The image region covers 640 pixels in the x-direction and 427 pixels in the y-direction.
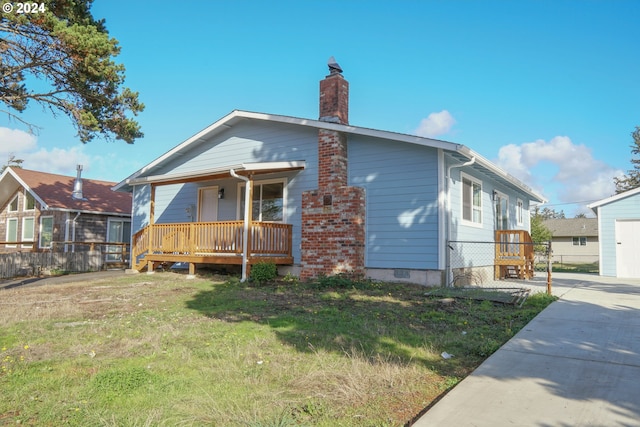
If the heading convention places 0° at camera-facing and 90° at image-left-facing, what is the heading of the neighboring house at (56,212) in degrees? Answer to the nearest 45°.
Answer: approximately 45°

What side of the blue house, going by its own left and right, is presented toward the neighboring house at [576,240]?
back

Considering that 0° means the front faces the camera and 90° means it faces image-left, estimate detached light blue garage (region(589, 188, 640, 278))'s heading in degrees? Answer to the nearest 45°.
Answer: approximately 0°

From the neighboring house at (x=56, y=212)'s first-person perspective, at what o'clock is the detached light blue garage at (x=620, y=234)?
the detached light blue garage at (x=620, y=234) is roughly at 9 o'clock from the neighboring house at (x=56, y=212).

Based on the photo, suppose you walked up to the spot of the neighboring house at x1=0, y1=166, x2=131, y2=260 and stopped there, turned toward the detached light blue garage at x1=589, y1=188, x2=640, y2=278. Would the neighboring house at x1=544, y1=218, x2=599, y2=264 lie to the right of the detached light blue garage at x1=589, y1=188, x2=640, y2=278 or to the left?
left

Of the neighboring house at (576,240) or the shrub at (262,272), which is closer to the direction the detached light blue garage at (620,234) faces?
the shrub

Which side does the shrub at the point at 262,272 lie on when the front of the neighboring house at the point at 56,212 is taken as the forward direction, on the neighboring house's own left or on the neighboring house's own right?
on the neighboring house's own left

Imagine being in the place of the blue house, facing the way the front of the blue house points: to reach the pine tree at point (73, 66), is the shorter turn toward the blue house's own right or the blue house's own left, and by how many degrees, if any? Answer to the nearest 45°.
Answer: approximately 45° to the blue house's own right

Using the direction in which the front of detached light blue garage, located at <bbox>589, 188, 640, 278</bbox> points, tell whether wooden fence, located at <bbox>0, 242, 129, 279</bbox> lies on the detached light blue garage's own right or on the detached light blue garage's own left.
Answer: on the detached light blue garage's own right

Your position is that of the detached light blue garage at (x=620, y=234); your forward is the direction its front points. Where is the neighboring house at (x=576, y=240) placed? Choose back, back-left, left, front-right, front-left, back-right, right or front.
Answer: back
